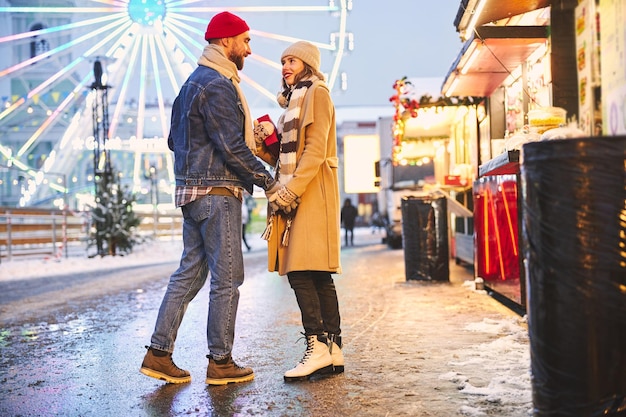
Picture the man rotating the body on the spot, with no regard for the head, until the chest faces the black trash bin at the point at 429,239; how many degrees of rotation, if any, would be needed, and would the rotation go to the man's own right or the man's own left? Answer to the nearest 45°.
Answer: approximately 45° to the man's own left

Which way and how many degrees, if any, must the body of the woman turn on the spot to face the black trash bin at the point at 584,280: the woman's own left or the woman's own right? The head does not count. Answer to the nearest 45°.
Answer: approximately 135° to the woman's own left

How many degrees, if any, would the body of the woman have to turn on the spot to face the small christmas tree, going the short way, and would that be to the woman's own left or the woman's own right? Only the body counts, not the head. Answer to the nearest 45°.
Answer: approximately 90° to the woman's own right

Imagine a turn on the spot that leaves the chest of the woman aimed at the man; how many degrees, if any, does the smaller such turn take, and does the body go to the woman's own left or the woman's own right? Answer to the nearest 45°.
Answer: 0° — they already face them

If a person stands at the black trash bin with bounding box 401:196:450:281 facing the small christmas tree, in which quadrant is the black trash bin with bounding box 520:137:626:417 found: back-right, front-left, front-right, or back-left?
back-left

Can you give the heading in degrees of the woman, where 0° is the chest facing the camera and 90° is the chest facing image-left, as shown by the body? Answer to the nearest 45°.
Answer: approximately 90°

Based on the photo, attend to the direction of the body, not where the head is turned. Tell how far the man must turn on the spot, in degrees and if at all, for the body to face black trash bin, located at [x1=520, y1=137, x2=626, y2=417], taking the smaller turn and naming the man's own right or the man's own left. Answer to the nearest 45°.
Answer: approximately 45° to the man's own right

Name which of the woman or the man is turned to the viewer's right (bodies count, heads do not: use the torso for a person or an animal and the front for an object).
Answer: the man

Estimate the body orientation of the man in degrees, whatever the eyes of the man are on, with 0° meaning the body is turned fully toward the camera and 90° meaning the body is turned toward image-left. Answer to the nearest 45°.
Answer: approximately 270°

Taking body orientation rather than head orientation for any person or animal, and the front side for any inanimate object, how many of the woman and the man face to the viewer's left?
1

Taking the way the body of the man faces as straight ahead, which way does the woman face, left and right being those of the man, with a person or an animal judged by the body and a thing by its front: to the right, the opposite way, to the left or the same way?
the opposite way
